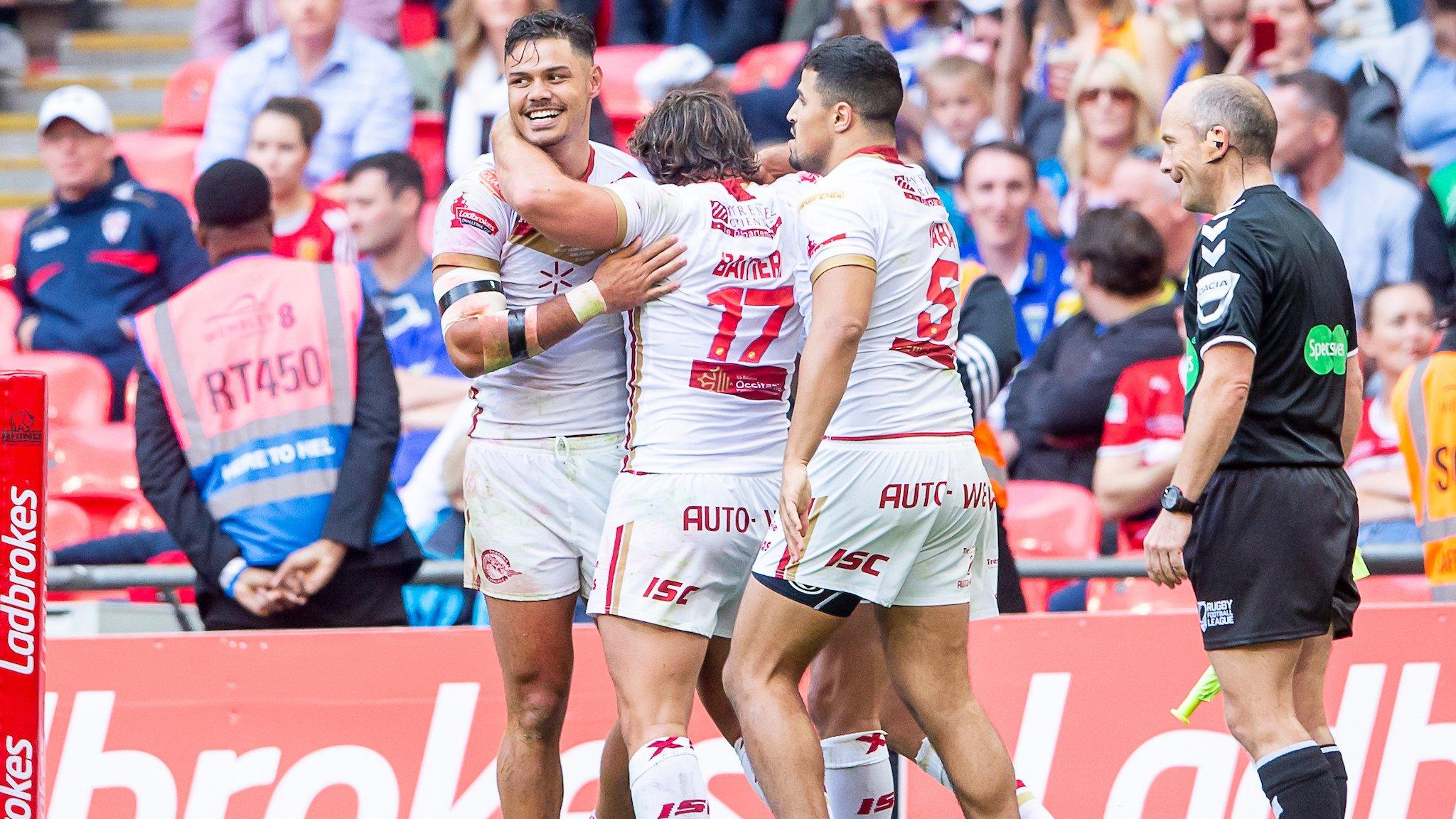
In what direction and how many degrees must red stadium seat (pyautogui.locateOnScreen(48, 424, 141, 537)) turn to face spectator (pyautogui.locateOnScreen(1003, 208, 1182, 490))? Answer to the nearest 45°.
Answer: approximately 45° to its left

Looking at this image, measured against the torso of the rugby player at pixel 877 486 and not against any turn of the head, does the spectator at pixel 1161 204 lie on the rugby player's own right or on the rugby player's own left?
on the rugby player's own right

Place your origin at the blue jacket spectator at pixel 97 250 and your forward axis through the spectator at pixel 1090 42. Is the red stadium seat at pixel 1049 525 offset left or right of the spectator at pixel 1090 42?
right

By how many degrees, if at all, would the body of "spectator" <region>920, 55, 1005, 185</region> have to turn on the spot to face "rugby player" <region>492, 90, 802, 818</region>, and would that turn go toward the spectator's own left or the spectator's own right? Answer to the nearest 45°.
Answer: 0° — they already face them

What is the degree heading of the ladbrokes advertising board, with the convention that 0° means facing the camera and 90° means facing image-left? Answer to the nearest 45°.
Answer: approximately 0°

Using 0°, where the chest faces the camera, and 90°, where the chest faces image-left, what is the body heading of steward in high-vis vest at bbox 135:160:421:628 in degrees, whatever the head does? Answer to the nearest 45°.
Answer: approximately 180°

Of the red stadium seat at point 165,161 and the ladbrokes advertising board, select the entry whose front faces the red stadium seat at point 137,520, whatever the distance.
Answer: the red stadium seat at point 165,161

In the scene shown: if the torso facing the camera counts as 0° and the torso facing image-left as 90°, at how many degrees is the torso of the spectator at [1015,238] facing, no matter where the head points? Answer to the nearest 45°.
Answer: approximately 0°

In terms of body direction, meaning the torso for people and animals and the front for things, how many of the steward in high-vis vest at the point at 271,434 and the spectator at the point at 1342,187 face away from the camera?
1
